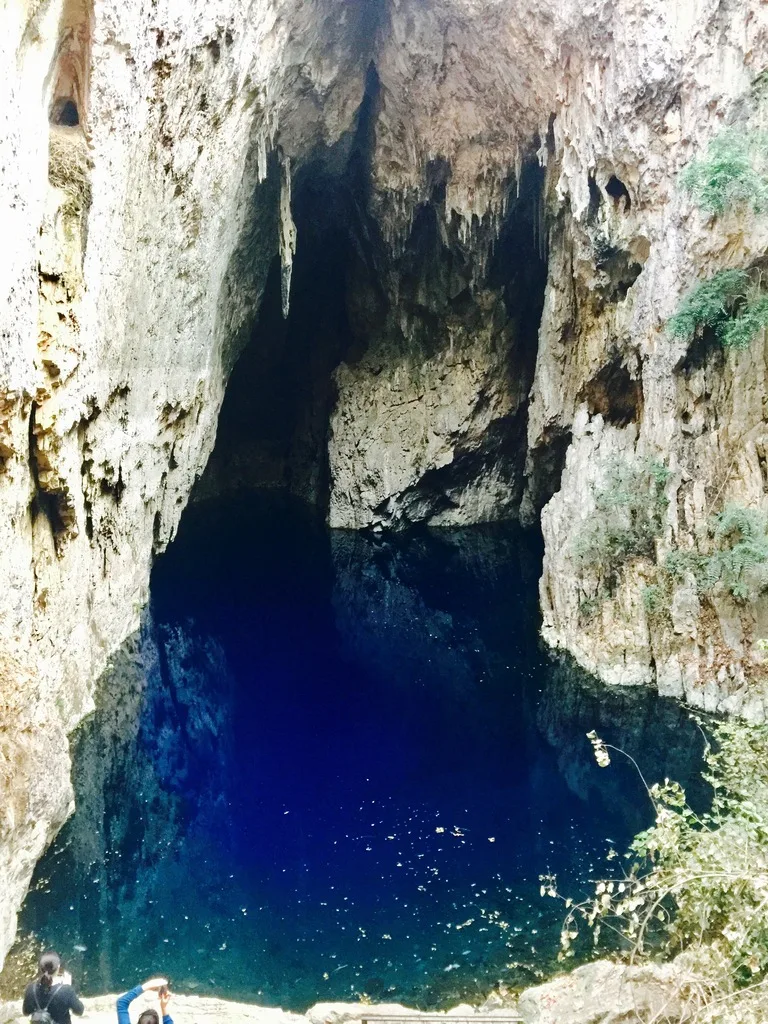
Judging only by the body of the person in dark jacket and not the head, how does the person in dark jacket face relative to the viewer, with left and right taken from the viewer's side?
facing away from the viewer

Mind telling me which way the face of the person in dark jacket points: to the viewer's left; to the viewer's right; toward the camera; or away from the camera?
away from the camera

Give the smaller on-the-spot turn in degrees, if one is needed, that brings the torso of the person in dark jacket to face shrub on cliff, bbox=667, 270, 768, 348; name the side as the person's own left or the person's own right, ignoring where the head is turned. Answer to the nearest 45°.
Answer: approximately 45° to the person's own right

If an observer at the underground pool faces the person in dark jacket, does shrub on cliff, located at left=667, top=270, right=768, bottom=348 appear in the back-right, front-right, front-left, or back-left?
back-left

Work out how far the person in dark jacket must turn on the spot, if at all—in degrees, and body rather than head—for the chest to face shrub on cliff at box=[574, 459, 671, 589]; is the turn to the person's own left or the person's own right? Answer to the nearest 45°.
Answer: approximately 45° to the person's own right

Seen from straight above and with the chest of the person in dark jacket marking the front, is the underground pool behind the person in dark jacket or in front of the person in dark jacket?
in front
